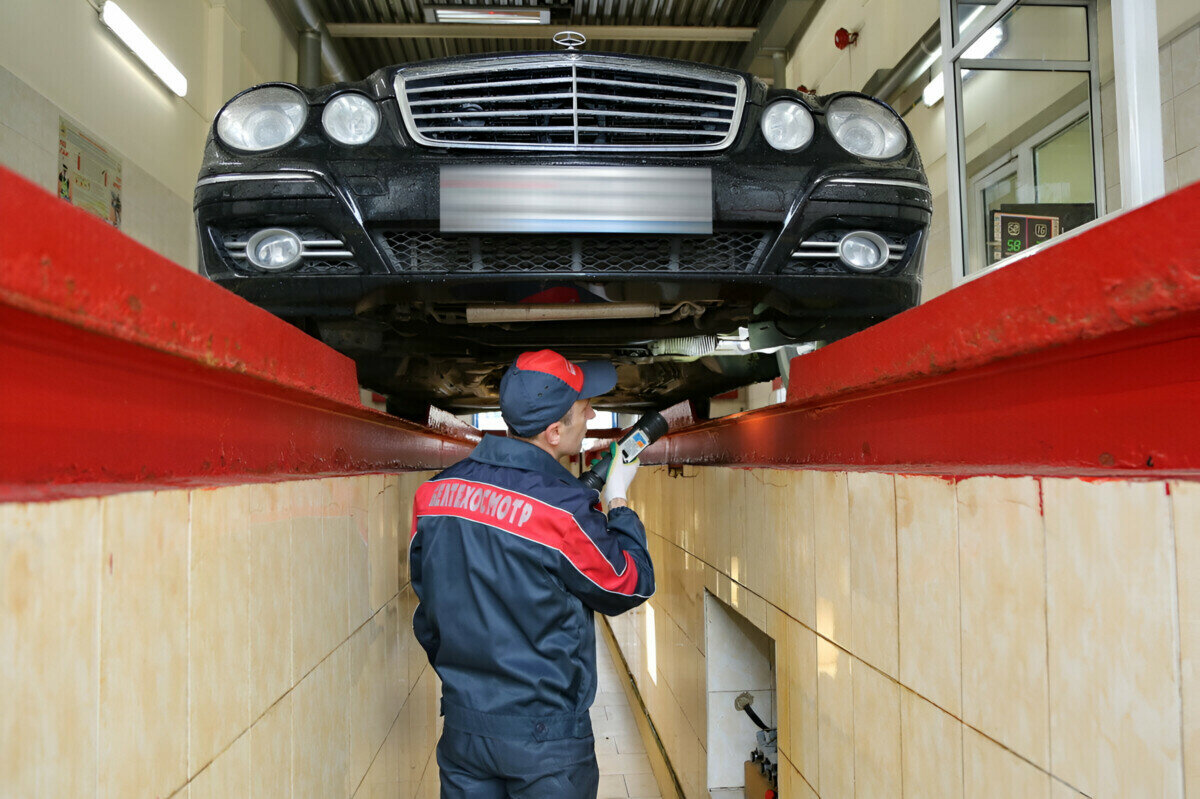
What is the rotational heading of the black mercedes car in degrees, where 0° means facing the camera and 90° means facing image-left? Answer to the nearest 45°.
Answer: approximately 0°

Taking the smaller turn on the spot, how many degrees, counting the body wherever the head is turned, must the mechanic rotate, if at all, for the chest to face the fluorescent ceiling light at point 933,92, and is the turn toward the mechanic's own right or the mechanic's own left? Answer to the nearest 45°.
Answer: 0° — they already face it

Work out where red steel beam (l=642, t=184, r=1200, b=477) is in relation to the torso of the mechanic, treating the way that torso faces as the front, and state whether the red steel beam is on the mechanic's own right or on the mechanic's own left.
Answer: on the mechanic's own right

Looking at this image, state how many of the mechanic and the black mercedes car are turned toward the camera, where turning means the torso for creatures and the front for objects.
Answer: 1

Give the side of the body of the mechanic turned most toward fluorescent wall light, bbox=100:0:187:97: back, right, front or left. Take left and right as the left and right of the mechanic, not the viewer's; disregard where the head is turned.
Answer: left

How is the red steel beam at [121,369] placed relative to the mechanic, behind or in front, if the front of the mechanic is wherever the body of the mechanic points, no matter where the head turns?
behind

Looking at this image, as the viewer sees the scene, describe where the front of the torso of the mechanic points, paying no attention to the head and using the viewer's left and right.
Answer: facing away from the viewer and to the right of the viewer

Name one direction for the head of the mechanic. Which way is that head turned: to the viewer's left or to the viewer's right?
to the viewer's right

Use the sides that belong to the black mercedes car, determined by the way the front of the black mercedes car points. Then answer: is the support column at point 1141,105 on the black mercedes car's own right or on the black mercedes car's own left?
on the black mercedes car's own left
